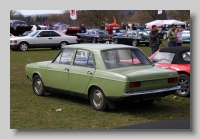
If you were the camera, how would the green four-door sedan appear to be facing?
facing away from the viewer and to the left of the viewer

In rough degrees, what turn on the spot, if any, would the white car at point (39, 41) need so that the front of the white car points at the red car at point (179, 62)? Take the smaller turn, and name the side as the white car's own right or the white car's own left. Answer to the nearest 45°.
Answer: approximately 90° to the white car's own left

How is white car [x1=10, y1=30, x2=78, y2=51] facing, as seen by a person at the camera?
facing to the left of the viewer
